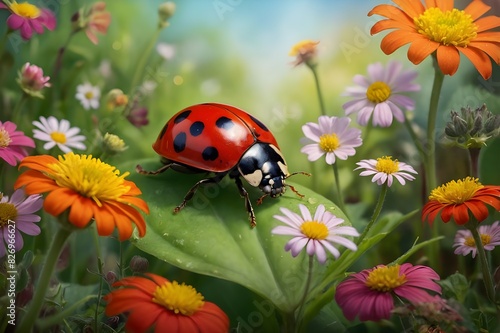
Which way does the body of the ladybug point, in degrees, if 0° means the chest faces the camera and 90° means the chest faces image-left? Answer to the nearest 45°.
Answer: approximately 315°

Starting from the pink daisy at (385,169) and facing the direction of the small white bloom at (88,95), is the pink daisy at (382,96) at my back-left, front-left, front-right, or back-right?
front-right

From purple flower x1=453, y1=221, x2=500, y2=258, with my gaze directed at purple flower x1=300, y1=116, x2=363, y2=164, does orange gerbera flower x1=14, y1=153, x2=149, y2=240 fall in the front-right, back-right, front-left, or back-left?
front-left

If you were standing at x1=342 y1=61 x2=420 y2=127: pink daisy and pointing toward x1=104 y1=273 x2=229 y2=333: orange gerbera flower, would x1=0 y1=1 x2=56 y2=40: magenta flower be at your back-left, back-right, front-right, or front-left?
front-right
